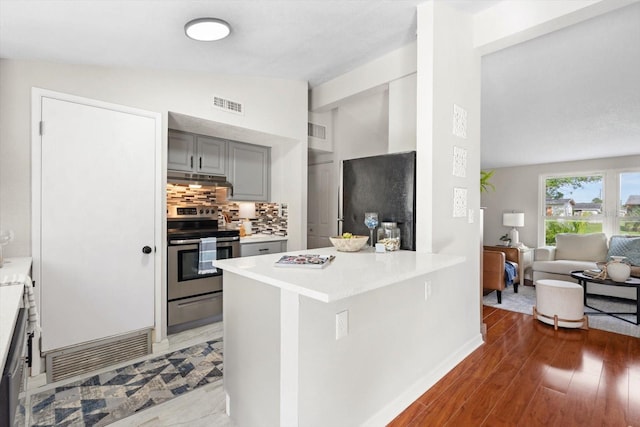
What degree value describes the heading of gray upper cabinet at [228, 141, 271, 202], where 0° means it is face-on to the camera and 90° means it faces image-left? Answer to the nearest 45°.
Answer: approximately 315°

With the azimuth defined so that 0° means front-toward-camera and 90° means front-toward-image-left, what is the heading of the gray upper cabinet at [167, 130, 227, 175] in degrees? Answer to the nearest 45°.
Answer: approximately 315°

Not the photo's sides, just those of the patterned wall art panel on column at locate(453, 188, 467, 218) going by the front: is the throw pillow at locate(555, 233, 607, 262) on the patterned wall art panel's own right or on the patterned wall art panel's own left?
on the patterned wall art panel's own left

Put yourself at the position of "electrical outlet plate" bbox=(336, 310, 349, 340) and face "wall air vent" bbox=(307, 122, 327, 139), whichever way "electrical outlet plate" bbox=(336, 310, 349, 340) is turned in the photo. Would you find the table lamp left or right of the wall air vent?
right

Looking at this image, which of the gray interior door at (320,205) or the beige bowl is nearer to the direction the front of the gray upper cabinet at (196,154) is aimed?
the beige bowl

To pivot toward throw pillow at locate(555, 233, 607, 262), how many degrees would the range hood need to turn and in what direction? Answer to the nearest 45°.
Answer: approximately 45° to its left
